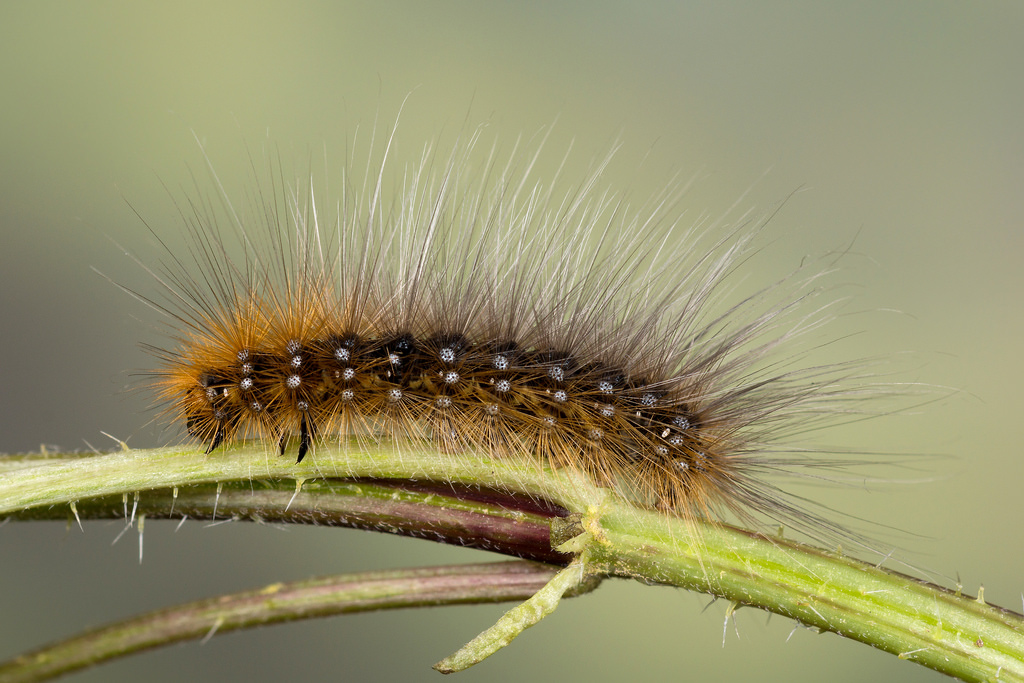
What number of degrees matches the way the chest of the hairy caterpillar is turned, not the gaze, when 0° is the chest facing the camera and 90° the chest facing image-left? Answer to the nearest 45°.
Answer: approximately 90°
